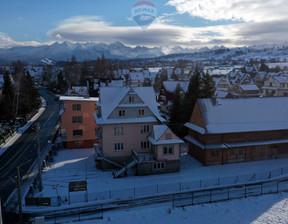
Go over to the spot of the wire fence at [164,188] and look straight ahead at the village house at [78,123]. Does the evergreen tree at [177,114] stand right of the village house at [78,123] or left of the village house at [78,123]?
right

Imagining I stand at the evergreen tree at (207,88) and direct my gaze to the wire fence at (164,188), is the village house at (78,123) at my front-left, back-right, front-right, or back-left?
front-right

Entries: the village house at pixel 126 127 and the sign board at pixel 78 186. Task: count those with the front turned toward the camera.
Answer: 2

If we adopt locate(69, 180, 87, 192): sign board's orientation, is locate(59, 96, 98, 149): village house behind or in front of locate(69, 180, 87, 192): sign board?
behind

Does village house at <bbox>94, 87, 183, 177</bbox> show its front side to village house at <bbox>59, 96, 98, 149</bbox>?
no

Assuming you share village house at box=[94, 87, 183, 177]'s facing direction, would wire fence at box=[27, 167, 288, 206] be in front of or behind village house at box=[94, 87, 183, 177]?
in front

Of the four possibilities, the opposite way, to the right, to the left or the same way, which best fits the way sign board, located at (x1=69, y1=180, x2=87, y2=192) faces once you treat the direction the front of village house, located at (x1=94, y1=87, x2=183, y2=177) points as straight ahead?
the same way

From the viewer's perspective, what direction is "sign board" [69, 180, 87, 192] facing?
toward the camera

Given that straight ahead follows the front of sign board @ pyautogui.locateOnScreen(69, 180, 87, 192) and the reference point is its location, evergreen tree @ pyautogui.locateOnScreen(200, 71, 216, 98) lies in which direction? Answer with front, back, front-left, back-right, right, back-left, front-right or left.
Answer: back-left

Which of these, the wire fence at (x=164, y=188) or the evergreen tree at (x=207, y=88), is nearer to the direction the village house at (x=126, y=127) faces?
the wire fence

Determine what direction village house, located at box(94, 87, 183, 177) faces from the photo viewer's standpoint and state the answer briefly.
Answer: facing the viewer

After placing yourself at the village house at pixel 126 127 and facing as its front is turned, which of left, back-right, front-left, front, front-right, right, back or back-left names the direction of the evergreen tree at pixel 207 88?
back-left

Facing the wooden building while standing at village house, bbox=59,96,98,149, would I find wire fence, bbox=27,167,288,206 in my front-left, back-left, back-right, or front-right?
front-right

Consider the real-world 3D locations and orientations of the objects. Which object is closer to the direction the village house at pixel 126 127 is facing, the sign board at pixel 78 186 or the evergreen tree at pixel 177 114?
the sign board
